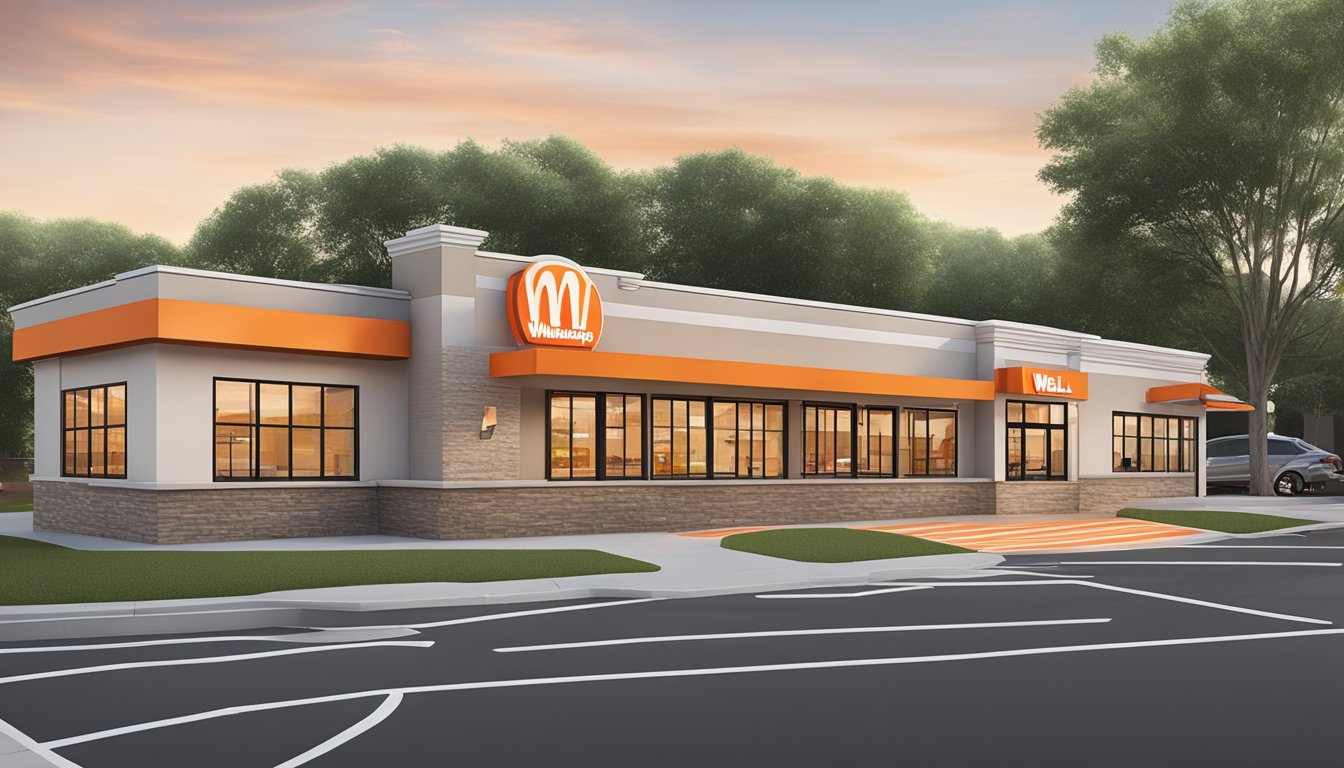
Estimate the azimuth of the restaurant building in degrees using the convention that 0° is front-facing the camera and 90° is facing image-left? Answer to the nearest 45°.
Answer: approximately 315°

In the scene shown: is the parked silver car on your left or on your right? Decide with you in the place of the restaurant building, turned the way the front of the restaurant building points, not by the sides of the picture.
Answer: on your left

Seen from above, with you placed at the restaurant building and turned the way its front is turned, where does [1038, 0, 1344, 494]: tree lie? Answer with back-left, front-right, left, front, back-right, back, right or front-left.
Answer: left
